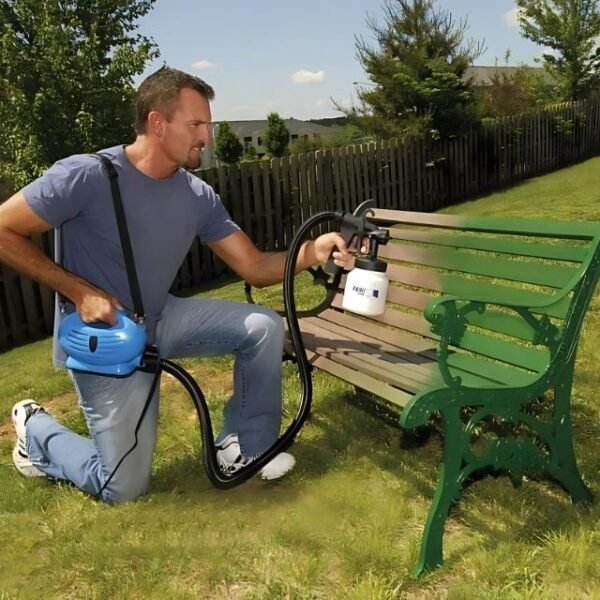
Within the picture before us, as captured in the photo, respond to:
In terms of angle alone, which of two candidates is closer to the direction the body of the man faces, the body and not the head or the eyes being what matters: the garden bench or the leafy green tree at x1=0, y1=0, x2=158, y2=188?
the garden bench

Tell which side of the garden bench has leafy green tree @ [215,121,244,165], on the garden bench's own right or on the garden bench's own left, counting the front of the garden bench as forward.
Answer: on the garden bench's own right

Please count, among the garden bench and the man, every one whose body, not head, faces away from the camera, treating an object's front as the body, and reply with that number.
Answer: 0

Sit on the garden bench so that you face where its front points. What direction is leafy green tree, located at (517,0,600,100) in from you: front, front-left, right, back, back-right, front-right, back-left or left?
back-right

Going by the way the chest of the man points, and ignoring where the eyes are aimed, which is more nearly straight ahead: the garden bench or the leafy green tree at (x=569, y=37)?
the garden bench

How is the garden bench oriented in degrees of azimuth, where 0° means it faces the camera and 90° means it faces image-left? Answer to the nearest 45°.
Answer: approximately 45°

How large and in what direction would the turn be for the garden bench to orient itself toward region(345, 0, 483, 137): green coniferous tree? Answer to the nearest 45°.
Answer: approximately 135° to its right

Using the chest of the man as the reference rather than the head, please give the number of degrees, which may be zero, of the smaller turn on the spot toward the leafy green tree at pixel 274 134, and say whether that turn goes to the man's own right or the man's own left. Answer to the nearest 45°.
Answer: approximately 135° to the man's own left

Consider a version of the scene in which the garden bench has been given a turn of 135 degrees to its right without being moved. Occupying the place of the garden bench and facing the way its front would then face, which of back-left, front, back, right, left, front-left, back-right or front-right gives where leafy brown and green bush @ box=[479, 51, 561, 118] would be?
front

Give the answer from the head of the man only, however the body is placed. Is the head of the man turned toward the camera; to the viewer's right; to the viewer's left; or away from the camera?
to the viewer's right

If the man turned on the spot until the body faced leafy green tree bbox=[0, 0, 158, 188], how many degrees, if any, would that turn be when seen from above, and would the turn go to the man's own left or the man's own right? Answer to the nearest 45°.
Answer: approximately 135° to the man's own left

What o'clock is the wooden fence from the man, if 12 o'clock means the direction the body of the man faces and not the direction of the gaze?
The wooden fence is roughly at 8 o'clock from the man.
